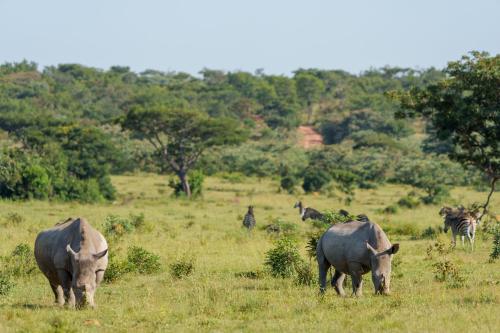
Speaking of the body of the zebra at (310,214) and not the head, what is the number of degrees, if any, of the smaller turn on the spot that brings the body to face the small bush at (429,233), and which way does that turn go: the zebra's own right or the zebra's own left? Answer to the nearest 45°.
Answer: approximately 135° to the zebra's own left

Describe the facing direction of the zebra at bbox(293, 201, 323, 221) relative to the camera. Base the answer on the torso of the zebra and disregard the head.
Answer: to the viewer's left

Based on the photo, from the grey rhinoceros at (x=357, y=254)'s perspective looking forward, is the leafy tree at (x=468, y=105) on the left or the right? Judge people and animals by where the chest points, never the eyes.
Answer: on its left

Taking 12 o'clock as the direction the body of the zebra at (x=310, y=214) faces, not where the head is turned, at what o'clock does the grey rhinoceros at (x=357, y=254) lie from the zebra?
The grey rhinoceros is roughly at 9 o'clock from the zebra.

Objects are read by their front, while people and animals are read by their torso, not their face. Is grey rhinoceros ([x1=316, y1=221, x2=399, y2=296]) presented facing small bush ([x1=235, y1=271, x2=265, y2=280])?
no

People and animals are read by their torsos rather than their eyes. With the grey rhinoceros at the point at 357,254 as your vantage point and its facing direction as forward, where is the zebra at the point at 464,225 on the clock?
The zebra is roughly at 8 o'clock from the grey rhinoceros.

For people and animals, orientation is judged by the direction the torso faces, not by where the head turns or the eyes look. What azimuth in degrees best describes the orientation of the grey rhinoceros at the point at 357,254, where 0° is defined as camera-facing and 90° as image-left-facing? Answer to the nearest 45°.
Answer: approximately 315°

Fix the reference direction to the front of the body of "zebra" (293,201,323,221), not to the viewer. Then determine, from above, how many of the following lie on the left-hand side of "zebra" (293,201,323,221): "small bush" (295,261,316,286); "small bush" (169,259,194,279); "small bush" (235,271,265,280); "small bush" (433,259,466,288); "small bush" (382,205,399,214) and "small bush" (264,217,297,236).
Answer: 5

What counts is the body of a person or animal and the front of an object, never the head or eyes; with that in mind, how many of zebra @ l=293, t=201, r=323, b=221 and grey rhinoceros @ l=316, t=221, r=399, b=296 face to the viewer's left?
1

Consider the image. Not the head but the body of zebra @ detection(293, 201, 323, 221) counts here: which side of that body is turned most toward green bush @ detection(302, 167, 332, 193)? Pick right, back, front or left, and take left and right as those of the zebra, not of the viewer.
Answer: right

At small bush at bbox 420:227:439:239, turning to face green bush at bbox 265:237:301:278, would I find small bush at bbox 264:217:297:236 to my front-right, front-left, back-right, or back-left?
front-right

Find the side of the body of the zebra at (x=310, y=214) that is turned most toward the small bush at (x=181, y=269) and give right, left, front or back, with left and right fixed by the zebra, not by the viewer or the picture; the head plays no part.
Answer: left

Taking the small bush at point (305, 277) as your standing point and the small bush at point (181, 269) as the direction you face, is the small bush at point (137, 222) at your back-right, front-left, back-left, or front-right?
front-right

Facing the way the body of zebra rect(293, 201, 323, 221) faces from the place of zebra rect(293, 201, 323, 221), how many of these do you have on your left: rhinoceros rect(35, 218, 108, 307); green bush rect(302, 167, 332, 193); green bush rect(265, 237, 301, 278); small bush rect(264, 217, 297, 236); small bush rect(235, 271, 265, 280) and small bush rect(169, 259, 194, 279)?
5

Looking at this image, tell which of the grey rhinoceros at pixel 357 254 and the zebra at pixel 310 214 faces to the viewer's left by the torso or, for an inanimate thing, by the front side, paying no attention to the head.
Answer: the zebra

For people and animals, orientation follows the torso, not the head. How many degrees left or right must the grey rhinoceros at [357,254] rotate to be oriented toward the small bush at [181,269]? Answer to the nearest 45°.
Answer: approximately 180°
